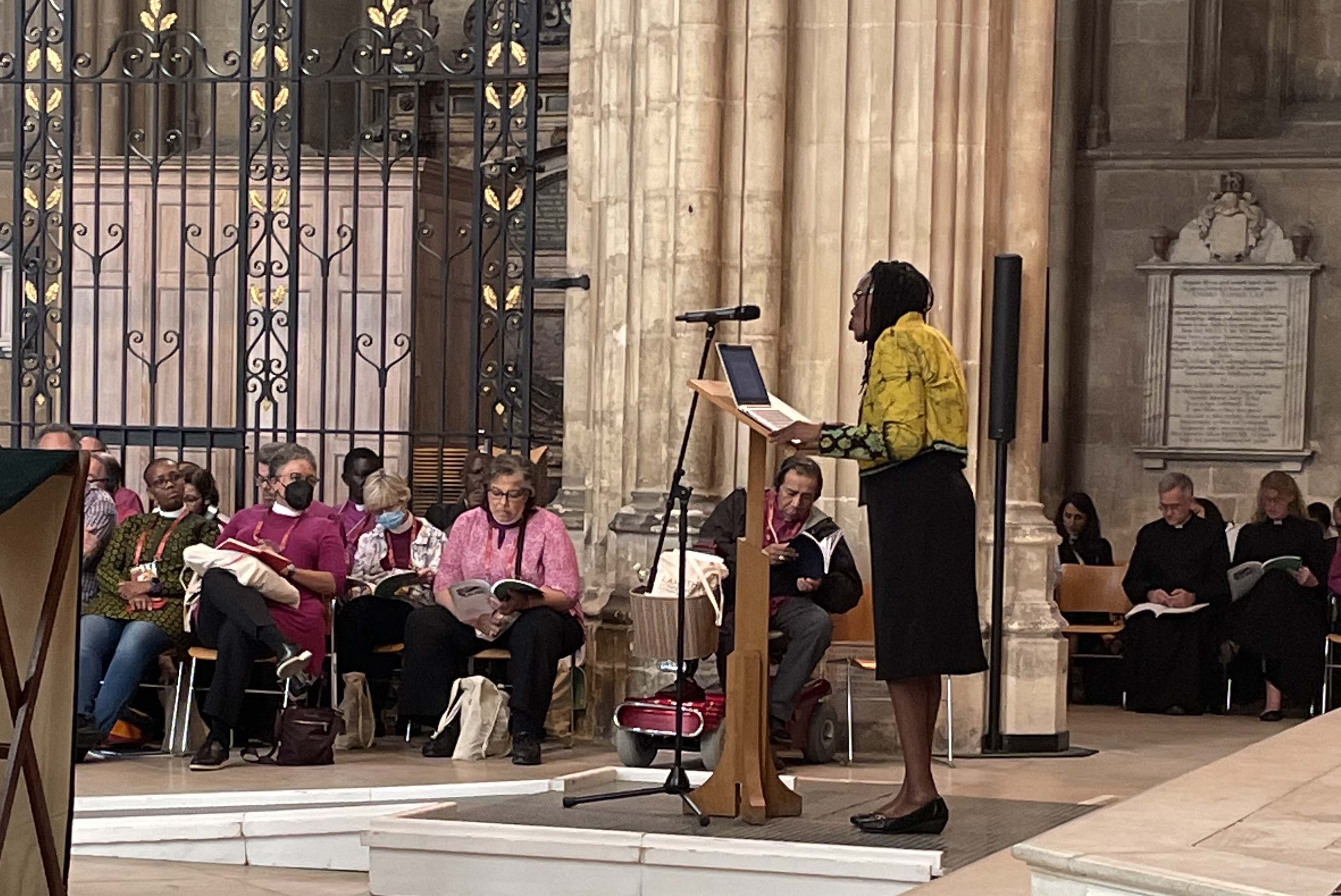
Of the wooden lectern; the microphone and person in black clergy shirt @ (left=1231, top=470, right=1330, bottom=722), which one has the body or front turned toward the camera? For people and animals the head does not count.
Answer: the person in black clergy shirt

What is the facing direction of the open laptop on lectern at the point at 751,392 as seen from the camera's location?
facing the viewer and to the right of the viewer

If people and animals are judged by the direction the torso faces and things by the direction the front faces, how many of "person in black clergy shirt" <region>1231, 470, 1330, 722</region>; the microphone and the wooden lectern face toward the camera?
1

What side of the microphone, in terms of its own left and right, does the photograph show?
right

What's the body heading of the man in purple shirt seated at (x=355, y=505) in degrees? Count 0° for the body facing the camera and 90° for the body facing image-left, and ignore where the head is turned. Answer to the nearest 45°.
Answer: approximately 315°

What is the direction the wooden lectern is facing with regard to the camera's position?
facing to the right of the viewer

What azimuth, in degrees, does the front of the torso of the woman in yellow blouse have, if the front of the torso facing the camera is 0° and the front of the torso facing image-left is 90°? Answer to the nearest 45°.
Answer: approximately 90°

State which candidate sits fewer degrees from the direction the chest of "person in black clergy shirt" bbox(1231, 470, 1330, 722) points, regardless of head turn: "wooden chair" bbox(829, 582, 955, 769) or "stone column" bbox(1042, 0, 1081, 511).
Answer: the wooden chair

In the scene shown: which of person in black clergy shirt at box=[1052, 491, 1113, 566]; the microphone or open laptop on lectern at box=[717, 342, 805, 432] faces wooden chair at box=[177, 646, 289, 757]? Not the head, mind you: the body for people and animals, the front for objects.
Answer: the person in black clergy shirt

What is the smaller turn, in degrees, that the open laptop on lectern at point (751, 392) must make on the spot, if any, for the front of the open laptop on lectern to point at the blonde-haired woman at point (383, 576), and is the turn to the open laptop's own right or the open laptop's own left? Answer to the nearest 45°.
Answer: approximately 180°

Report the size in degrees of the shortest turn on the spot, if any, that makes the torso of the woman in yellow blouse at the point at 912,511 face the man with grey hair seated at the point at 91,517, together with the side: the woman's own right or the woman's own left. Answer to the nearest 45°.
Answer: approximately 45° to the woman's own right

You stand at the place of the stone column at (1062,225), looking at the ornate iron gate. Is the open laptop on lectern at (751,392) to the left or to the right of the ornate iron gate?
left

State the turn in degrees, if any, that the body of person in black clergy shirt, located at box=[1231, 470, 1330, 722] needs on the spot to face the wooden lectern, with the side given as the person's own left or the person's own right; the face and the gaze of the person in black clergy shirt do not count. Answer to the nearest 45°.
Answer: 0° — they already face it

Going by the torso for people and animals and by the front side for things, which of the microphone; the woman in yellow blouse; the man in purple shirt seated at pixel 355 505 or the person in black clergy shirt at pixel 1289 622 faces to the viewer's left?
the woman in yellow blouse

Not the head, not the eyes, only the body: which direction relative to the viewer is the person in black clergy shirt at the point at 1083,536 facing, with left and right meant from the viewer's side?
facing the viewer and to the left of the viewer
